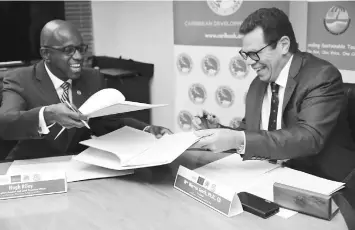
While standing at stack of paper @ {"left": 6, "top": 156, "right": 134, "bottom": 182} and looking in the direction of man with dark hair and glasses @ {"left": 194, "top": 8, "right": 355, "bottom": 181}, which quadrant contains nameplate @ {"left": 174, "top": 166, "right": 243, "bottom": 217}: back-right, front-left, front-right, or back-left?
front-right

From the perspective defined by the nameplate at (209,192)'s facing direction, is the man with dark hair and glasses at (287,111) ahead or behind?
behind

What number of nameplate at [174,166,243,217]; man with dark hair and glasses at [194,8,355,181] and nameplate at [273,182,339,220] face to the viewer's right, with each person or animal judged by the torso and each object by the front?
0

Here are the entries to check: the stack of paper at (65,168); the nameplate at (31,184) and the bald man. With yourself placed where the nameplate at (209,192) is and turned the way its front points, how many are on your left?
0

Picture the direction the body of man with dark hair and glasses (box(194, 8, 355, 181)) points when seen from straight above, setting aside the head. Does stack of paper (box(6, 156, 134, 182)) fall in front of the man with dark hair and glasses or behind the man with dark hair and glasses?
in front

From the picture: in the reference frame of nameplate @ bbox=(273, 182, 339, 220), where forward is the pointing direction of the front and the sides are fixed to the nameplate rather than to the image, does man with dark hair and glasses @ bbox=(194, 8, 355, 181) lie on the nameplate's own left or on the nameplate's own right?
on the nameplate's own right

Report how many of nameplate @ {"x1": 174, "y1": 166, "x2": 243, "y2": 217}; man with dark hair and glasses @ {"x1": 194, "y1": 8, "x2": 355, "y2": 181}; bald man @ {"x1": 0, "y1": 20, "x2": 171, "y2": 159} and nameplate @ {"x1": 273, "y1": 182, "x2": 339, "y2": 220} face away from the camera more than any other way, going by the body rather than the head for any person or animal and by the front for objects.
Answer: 0

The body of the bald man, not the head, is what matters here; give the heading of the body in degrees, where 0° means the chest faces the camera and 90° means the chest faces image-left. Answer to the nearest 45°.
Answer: approximately 315°

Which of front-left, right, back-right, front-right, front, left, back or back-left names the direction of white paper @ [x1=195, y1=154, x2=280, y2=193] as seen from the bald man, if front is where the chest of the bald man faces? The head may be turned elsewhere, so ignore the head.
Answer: front

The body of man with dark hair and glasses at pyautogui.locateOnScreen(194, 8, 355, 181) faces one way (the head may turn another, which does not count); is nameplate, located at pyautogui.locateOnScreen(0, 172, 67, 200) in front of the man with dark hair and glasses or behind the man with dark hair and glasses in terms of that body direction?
in front

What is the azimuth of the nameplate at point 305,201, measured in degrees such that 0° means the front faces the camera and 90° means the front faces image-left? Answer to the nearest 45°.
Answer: approximately 45°

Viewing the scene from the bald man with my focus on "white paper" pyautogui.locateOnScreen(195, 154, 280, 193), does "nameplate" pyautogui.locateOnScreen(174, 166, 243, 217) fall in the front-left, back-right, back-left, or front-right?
front-right

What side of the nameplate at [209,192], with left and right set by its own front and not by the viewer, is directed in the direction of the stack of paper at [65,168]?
right

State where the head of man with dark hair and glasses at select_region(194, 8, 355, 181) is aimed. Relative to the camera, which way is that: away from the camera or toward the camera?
toward the camera

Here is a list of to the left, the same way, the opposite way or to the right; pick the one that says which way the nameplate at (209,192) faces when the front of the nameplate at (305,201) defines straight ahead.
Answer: the same way

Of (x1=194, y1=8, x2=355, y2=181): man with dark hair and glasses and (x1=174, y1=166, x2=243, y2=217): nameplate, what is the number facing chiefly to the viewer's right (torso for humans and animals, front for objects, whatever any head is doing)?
0

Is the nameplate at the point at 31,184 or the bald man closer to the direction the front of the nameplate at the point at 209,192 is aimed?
the nameplate

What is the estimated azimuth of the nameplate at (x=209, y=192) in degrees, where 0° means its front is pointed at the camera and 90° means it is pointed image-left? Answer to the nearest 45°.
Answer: approximately 45°
